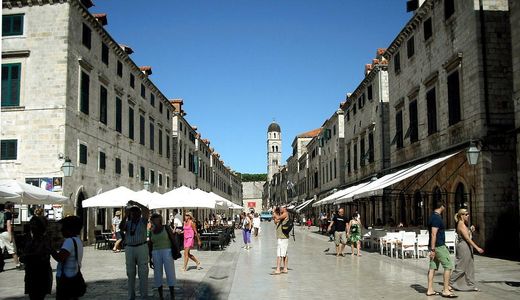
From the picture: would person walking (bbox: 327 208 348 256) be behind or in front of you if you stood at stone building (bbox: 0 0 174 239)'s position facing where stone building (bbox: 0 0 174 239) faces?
in front

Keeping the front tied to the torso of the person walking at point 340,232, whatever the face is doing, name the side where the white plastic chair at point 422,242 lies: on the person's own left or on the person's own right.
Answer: on the person's own left

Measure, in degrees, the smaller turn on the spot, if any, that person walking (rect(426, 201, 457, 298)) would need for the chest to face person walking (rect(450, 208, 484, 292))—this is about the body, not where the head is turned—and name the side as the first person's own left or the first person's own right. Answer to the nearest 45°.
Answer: approximately 45° to the first person's own left

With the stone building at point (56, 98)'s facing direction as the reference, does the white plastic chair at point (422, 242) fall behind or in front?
in front

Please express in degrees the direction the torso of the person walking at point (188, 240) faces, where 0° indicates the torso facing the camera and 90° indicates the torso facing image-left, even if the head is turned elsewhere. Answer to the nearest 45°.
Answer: approximately 45°

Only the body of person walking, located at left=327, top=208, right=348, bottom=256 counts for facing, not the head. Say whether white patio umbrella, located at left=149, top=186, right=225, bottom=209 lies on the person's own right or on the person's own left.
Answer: on the person's own right

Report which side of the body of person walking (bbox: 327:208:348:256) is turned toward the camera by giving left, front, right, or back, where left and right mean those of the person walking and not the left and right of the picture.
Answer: front

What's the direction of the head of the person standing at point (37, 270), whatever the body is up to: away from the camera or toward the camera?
away from the camera
